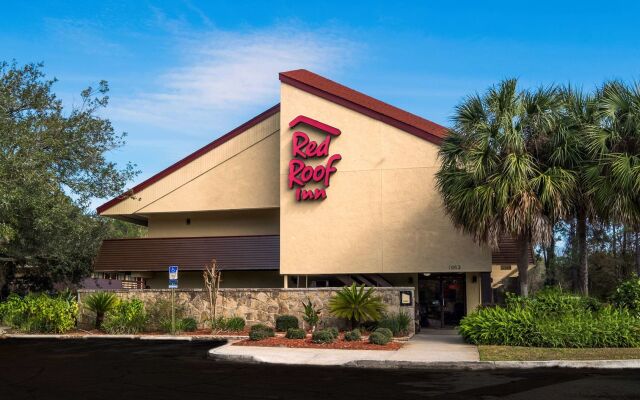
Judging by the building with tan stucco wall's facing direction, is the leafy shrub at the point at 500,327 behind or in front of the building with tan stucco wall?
in front

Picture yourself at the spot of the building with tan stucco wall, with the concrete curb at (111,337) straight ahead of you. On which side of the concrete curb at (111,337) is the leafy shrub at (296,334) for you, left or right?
left

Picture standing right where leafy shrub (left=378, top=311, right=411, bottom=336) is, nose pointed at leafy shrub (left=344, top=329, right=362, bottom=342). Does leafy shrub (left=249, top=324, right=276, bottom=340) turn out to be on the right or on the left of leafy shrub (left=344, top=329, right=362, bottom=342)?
right

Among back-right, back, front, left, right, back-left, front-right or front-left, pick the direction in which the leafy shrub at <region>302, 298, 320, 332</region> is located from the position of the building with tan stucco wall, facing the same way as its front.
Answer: front

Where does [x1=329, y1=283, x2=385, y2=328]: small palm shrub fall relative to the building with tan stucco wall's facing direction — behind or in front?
in front

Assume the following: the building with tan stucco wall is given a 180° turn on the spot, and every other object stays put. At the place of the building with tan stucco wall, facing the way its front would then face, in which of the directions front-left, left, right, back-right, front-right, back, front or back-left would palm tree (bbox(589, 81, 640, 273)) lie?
back-right

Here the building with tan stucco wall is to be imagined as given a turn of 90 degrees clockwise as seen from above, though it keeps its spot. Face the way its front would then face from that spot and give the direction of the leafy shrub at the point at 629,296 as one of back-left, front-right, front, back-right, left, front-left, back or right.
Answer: back-left

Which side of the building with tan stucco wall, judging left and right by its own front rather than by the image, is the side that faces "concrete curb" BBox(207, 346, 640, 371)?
front

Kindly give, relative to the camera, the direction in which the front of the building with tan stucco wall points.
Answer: facing the viewer

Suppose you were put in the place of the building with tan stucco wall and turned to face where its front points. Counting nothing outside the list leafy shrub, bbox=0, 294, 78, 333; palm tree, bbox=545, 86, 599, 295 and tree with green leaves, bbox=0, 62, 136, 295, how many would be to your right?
2

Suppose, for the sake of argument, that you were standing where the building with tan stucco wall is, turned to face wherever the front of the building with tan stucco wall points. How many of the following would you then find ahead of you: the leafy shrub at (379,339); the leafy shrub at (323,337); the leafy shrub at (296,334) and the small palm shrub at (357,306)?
4

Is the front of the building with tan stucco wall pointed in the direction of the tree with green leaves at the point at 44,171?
no

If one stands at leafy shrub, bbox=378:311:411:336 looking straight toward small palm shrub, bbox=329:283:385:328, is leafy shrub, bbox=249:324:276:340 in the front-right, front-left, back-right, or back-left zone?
front-left
